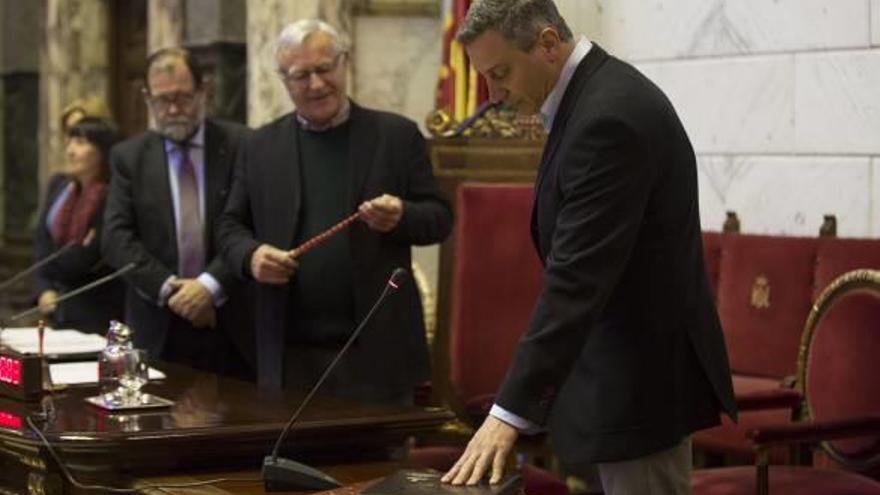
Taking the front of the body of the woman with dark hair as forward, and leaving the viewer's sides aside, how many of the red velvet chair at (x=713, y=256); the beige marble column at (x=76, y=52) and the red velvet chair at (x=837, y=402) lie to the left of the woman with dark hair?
2

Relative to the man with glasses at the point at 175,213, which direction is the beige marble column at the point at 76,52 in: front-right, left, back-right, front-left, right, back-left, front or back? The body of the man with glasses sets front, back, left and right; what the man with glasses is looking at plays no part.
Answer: back

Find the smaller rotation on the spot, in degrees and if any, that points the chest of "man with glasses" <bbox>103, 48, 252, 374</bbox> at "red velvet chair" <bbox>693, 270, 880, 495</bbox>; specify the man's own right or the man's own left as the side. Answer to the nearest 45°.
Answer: approximately 45° to the man's own left

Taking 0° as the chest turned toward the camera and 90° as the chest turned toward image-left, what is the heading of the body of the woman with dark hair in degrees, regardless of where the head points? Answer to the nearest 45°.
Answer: approximately 45°

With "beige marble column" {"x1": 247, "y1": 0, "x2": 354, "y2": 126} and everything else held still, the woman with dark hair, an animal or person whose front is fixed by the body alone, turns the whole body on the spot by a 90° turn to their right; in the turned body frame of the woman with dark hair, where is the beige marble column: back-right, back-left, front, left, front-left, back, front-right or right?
right

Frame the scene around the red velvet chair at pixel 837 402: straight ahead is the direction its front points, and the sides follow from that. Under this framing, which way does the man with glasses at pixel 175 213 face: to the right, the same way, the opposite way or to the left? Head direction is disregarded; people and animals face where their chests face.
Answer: to the left

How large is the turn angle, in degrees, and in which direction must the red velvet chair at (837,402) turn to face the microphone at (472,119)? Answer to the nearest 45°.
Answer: approximately 90° to its right

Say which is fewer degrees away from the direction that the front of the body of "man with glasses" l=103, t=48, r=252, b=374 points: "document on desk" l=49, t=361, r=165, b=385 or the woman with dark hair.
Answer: the document on desk

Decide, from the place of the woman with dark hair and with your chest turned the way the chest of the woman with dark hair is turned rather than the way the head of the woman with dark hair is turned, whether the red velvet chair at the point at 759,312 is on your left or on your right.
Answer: on your left

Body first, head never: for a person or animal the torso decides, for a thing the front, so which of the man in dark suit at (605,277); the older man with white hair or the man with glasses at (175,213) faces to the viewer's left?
the man in dark suit

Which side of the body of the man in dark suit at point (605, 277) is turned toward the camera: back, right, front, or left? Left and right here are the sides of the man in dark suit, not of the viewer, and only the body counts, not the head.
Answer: left

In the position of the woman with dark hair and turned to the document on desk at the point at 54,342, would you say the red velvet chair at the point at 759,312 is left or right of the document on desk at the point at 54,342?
left
